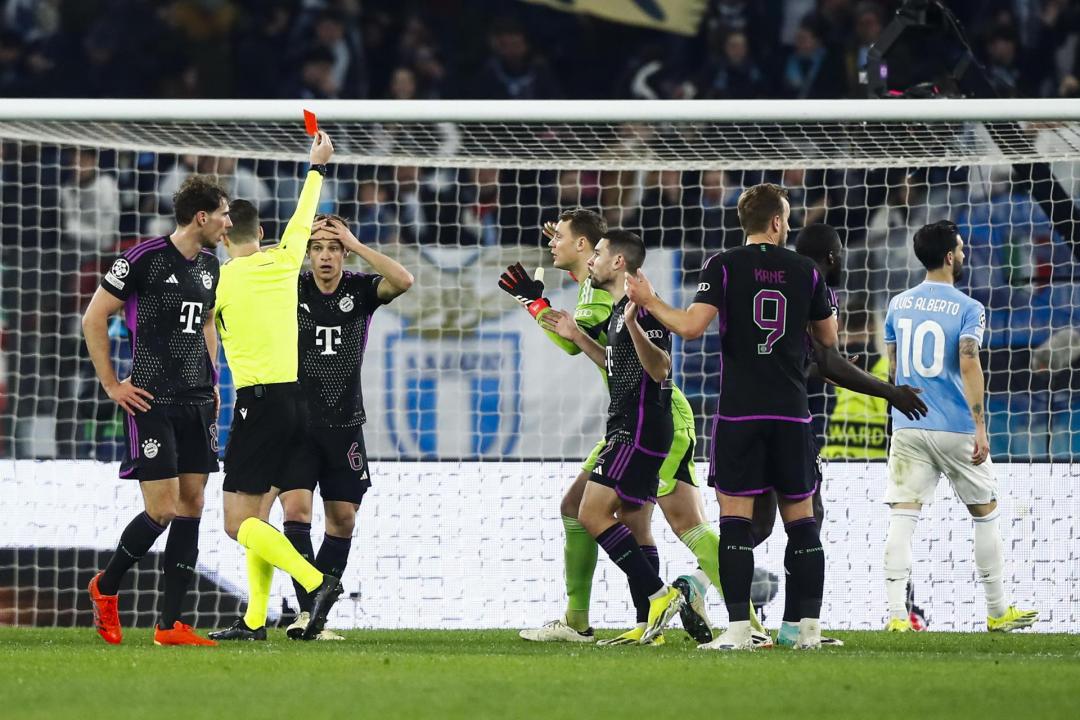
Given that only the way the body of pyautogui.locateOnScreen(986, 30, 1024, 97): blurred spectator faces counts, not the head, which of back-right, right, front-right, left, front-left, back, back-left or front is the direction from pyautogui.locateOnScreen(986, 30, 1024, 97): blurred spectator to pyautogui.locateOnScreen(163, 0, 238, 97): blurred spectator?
right

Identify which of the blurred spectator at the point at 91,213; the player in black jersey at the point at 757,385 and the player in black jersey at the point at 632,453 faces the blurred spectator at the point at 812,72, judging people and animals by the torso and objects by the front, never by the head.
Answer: the player in black jersey at the point at 757,385

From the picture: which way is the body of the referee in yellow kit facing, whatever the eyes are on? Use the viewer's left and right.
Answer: facing away from the viewer and to the left of the viewer

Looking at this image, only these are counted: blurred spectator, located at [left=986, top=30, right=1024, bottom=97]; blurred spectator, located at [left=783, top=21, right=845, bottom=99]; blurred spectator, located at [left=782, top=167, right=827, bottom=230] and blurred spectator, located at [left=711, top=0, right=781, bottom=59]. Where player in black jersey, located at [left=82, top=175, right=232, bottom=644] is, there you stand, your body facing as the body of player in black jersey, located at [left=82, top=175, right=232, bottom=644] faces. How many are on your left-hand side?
4

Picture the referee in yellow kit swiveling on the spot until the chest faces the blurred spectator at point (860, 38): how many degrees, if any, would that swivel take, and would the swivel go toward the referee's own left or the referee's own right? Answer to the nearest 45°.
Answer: approximately 90° to the referee's own right

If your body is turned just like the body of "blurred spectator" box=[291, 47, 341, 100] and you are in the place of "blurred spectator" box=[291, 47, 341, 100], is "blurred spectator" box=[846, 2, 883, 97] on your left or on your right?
on your left

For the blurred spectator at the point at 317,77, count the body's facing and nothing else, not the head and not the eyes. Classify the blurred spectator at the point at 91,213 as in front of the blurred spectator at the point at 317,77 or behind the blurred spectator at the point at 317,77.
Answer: in front

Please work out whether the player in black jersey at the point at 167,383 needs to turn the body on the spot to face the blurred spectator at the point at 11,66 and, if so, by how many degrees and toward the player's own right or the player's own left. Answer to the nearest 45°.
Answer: approximately 135° to the player's own left

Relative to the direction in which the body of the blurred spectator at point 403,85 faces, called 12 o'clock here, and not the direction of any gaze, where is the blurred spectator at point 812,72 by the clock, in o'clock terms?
the blurred spectator at point 812,72 is roughly at 9 o'clock from the blurred spectator at point 403,85.
